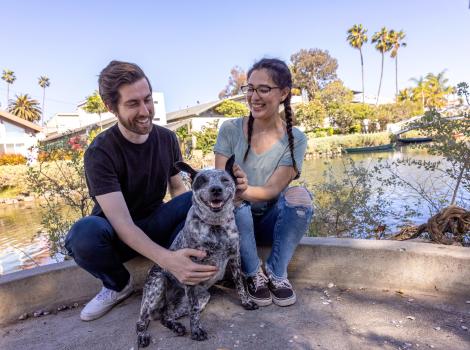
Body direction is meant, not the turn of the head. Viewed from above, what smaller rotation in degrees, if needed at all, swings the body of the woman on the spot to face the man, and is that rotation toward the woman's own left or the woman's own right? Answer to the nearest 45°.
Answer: approximately 90° to the woman's own right

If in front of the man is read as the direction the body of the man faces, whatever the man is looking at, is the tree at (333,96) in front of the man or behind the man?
behind

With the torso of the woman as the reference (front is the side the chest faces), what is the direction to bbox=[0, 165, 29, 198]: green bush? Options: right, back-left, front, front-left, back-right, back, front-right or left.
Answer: back-right

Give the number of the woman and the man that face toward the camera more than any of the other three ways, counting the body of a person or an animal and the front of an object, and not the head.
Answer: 2

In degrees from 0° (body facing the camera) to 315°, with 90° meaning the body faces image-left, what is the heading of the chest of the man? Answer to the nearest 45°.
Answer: approximately 0°

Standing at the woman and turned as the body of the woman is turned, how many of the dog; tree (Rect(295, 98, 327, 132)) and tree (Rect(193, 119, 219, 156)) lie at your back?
2

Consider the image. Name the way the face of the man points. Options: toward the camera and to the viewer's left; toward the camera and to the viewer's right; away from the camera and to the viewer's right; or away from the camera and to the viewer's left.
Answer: toward the camera and to the viewer's right

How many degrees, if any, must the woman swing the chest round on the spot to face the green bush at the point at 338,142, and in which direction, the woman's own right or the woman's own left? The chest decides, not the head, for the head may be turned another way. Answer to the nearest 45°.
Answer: approximately 180°

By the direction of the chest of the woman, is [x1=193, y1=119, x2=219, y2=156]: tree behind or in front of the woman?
behind

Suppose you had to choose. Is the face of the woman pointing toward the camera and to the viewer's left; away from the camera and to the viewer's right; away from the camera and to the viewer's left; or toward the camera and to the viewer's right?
toward the camera and to the viewer's left

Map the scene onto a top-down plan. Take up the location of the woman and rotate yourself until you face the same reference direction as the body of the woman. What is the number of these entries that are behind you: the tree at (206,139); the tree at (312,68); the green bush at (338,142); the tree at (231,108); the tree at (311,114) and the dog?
5

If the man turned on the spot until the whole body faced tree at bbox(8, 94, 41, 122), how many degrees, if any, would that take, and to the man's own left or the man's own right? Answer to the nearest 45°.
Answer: approximately 180°

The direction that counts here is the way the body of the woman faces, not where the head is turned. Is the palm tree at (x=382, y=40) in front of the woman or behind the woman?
behind
